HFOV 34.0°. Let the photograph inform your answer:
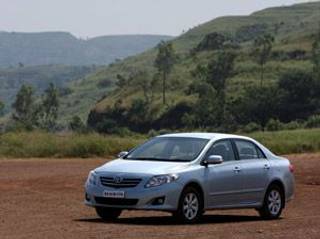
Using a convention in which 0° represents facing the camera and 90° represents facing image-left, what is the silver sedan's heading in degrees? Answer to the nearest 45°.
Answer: approximately 45°
